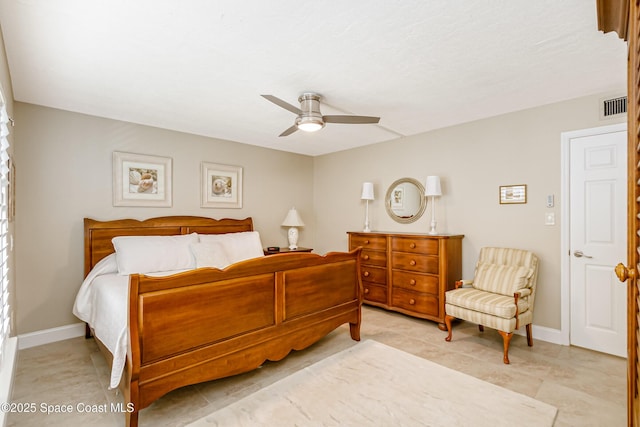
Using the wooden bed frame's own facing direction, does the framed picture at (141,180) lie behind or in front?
behind

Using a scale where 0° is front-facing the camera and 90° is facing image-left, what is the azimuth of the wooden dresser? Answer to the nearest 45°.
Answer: approximately 45°

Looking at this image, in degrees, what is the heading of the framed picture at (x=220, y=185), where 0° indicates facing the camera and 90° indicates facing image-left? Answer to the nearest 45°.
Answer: approximately 315°

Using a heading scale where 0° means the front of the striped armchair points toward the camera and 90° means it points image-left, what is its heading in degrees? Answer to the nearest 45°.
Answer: approximately 45°

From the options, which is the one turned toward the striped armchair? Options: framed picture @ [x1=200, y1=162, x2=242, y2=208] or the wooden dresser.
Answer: the framed picture
